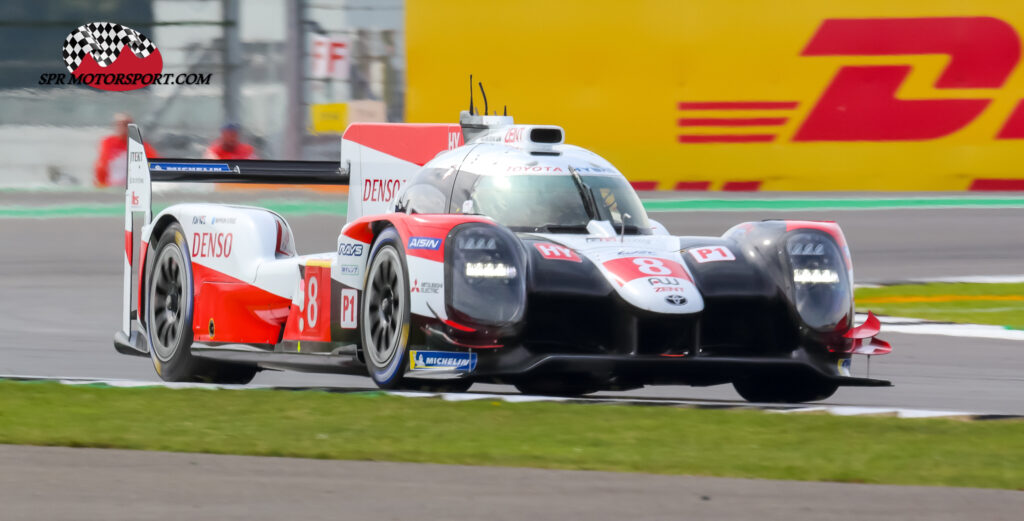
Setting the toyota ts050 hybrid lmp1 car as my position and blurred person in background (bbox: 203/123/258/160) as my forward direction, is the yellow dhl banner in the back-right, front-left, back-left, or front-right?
front-right

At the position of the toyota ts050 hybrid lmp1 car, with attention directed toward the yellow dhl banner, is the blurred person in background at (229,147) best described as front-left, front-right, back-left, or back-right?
front-left

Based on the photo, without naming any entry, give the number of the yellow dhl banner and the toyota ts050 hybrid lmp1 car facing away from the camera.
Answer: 0

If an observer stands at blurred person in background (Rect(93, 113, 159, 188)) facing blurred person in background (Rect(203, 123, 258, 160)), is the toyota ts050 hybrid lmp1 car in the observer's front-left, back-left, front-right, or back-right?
front-right

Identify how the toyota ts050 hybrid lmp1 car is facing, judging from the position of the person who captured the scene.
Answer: facing the viewer and to the right of the viewer

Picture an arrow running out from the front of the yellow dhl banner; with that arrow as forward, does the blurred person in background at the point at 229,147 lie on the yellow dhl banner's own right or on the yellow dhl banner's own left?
on the yellow dhl banner's own right

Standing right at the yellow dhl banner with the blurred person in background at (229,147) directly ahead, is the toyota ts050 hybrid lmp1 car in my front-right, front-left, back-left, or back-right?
front-left

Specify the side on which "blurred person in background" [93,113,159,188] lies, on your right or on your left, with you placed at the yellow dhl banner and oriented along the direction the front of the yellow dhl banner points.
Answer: on your right

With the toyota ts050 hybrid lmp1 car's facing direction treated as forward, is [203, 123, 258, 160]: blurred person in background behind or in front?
behind

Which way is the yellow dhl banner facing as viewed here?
toward the camera

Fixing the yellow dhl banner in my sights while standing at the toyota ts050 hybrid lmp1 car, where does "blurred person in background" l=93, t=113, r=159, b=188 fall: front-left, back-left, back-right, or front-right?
front-left

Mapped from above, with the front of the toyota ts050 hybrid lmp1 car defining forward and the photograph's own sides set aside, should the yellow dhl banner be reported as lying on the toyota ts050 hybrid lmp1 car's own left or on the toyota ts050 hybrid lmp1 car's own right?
on the toyota ts050 hybrid lmp1 car's own left

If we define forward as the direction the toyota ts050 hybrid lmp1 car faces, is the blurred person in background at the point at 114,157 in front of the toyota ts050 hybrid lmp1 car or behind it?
behind

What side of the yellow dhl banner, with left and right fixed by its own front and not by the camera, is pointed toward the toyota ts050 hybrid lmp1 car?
front
